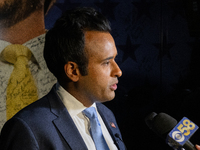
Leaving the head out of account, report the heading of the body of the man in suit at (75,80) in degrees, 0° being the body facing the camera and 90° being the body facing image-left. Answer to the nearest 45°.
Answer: approximately 315°

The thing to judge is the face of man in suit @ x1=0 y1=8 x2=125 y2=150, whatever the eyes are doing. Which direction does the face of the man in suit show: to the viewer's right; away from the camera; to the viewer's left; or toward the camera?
to the viewer's right
